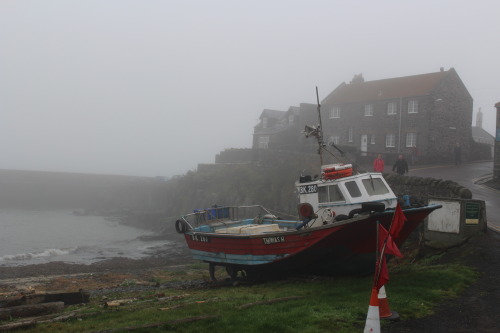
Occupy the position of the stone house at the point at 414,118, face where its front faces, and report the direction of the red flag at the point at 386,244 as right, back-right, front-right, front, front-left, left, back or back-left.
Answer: front-left

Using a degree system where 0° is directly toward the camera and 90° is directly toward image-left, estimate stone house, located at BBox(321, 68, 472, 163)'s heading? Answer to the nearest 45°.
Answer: approximately 45°

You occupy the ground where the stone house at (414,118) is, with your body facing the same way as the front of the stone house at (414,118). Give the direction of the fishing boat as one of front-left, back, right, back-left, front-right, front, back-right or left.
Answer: front-left
